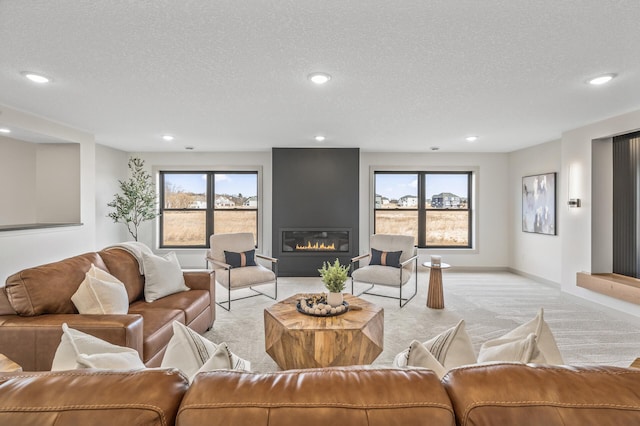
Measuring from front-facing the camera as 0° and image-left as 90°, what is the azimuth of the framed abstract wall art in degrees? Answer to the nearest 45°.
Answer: approximately 45°

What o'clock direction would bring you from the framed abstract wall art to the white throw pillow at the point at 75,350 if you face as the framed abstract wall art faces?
The white throw pillow is roughly at 11 o'clock from the framed abstract wall art.

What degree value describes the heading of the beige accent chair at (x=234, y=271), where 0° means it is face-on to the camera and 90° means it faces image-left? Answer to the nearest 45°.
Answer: approximately 315°

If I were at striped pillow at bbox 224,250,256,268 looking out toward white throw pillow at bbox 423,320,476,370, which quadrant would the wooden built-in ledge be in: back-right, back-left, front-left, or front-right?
front-left

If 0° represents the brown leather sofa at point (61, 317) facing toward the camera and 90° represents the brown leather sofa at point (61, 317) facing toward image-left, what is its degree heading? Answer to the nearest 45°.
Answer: approximately 315°

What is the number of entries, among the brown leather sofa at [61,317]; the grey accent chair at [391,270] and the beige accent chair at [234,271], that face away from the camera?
0

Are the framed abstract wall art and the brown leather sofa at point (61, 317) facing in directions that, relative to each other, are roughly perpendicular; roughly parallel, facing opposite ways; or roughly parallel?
roughly parallel, facing opposite ways

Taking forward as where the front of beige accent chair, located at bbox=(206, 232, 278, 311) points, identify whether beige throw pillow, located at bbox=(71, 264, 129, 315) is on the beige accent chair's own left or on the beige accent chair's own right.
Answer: on the beige accent chair's own right

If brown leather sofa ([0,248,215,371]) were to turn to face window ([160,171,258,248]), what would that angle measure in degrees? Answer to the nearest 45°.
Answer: approximately 90° to its left

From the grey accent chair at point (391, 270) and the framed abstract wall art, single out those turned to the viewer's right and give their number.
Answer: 0

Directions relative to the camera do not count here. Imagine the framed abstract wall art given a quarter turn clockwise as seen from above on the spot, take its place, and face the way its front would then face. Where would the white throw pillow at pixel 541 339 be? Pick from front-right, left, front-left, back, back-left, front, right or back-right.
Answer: back-left

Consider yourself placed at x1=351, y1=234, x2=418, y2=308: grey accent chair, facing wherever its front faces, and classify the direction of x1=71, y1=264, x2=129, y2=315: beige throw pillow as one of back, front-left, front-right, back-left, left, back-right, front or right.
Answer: front

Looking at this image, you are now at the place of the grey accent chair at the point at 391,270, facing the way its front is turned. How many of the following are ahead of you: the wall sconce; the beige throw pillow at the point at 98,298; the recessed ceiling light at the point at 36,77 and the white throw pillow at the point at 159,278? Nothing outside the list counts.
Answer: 3

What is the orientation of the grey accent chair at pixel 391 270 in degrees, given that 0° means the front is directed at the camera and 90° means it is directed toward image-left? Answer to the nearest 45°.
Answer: approximately 45°

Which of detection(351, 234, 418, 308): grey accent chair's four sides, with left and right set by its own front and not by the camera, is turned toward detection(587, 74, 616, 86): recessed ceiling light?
left

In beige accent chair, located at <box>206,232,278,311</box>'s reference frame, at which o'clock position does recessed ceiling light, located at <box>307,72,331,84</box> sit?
The recessed ceiling light is roughly at 1 o'clock from the beige accent chair.
